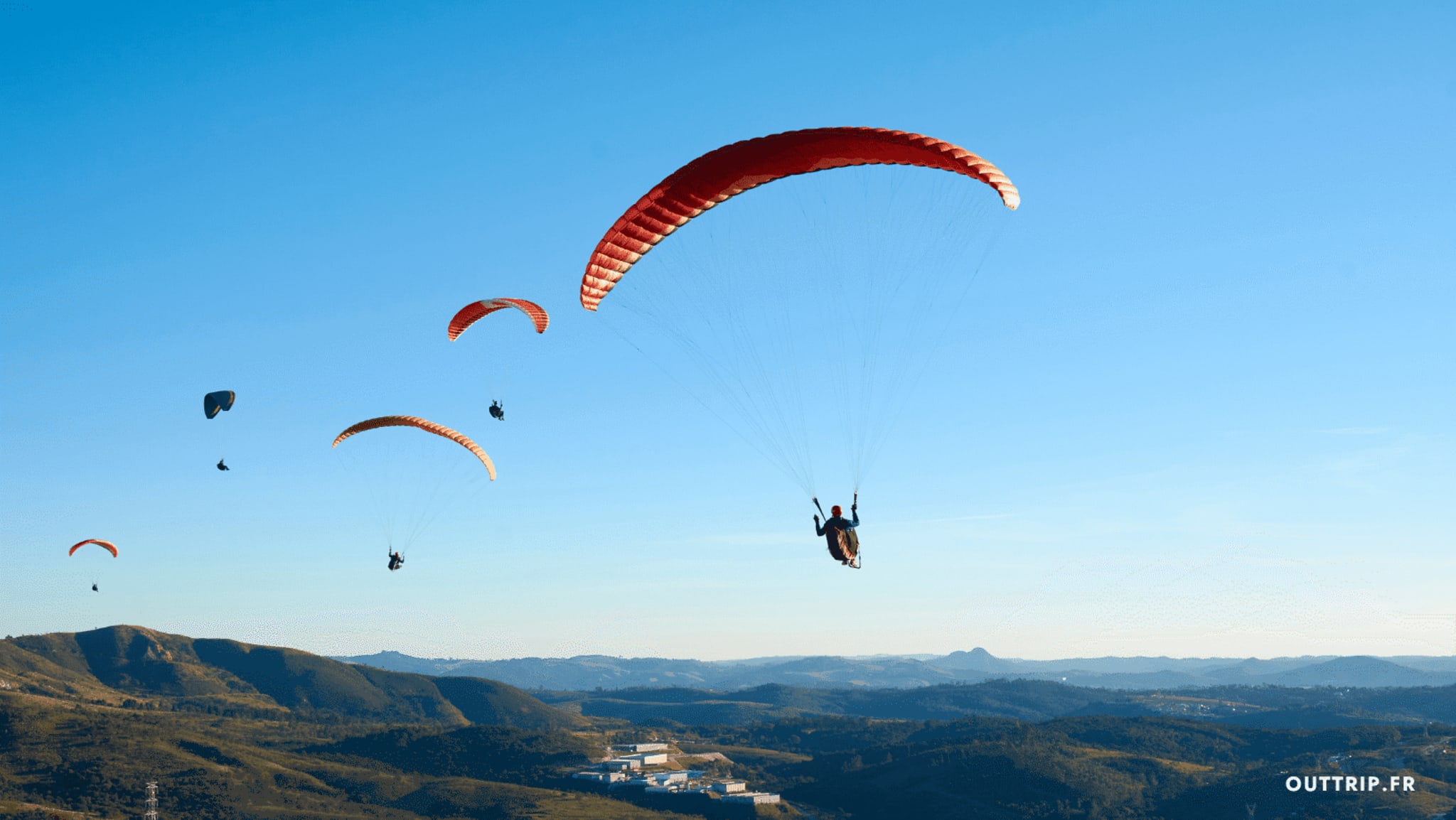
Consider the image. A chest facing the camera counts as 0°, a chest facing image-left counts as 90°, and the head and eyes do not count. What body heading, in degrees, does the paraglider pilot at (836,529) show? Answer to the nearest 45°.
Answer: approximately 225°
